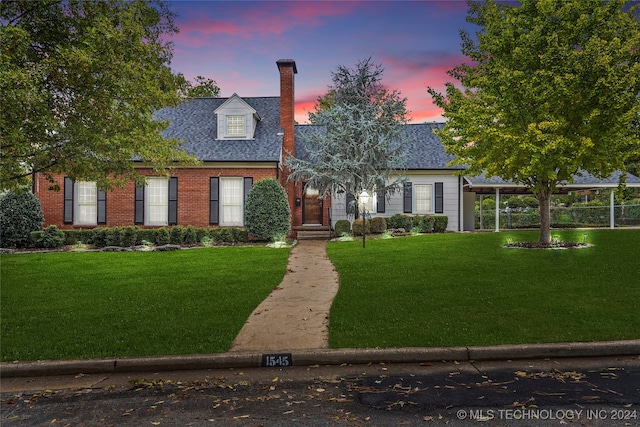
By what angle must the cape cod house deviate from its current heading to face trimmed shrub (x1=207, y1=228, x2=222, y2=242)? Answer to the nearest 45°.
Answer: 0° — it already faces it

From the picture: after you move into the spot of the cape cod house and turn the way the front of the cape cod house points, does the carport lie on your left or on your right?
on your left

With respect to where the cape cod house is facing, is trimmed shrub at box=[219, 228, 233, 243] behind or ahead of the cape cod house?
ahead

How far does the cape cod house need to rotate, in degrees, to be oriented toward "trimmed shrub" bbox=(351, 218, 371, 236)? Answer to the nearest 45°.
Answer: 0° — it already faces it

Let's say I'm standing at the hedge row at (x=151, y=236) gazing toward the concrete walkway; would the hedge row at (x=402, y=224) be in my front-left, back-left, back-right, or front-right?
front-left

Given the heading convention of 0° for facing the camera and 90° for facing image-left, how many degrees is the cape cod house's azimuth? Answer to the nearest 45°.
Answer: approximately 0°

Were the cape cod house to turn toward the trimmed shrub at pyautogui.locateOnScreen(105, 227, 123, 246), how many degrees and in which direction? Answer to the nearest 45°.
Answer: approximately 45° to its right

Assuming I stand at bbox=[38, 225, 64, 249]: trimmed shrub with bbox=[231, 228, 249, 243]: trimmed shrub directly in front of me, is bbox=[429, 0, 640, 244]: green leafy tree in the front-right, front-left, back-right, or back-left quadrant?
front-right

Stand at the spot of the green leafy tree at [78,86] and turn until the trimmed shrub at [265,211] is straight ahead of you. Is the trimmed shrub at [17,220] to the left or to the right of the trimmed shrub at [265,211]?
left

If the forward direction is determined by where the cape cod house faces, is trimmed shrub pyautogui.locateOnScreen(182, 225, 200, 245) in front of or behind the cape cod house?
in front

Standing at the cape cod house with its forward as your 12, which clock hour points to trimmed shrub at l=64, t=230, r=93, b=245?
The trimmed shrub is roughly at 2 o'clock from the cape cod house.

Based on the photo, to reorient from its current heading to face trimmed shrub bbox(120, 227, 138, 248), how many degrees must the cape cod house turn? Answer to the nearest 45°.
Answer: approximately 45° to its right
